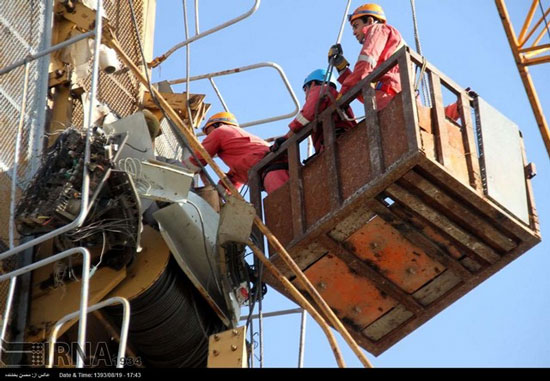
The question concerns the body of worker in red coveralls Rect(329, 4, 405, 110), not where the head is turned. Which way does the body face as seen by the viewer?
to the viewer's left

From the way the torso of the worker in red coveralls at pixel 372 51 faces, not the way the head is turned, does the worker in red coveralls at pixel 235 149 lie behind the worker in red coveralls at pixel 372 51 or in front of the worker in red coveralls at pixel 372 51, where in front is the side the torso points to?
in front

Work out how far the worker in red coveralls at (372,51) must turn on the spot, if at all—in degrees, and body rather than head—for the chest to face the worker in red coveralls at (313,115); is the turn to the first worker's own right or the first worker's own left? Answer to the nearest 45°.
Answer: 0° — they already face them

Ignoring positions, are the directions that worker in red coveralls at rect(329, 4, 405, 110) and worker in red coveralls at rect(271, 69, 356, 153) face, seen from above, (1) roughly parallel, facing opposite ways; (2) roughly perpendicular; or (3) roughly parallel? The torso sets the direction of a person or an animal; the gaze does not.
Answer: roughly parallel

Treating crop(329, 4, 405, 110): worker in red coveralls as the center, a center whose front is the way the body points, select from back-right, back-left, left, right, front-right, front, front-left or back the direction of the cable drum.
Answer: front

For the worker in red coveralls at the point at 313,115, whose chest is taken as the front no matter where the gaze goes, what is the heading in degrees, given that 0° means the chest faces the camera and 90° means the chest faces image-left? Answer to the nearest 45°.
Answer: approximately 90°

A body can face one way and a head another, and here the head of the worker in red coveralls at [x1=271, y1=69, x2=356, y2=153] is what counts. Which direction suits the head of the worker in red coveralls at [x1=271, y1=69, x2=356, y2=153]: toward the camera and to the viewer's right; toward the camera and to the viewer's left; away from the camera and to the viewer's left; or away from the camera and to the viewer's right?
away from the camera and to the viewer's left

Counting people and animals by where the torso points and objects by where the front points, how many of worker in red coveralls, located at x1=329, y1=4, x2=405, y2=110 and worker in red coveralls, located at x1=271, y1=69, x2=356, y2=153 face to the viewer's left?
2

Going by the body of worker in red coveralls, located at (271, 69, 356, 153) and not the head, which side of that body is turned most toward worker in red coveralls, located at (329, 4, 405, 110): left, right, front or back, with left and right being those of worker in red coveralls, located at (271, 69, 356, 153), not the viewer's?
back
